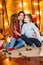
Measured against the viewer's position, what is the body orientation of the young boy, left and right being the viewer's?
facing the viewer and to the left of the viewer
